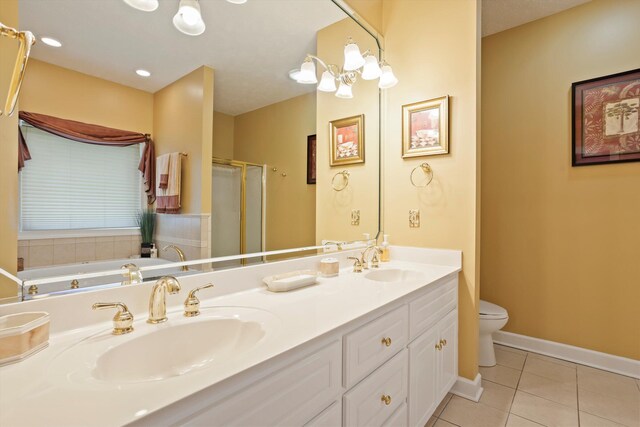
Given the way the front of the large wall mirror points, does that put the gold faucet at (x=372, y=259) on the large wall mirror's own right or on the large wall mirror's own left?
on the large wall mirror's own left

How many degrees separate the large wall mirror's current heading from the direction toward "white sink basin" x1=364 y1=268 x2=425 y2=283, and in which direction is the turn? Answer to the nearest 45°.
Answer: approximately 45° to its left

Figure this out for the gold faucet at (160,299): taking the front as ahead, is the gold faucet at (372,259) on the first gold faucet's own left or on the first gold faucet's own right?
on the first gold faucet's own left

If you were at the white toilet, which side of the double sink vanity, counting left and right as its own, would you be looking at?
left
